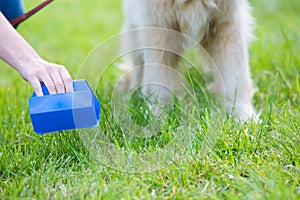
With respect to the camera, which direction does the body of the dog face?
toward the camera
